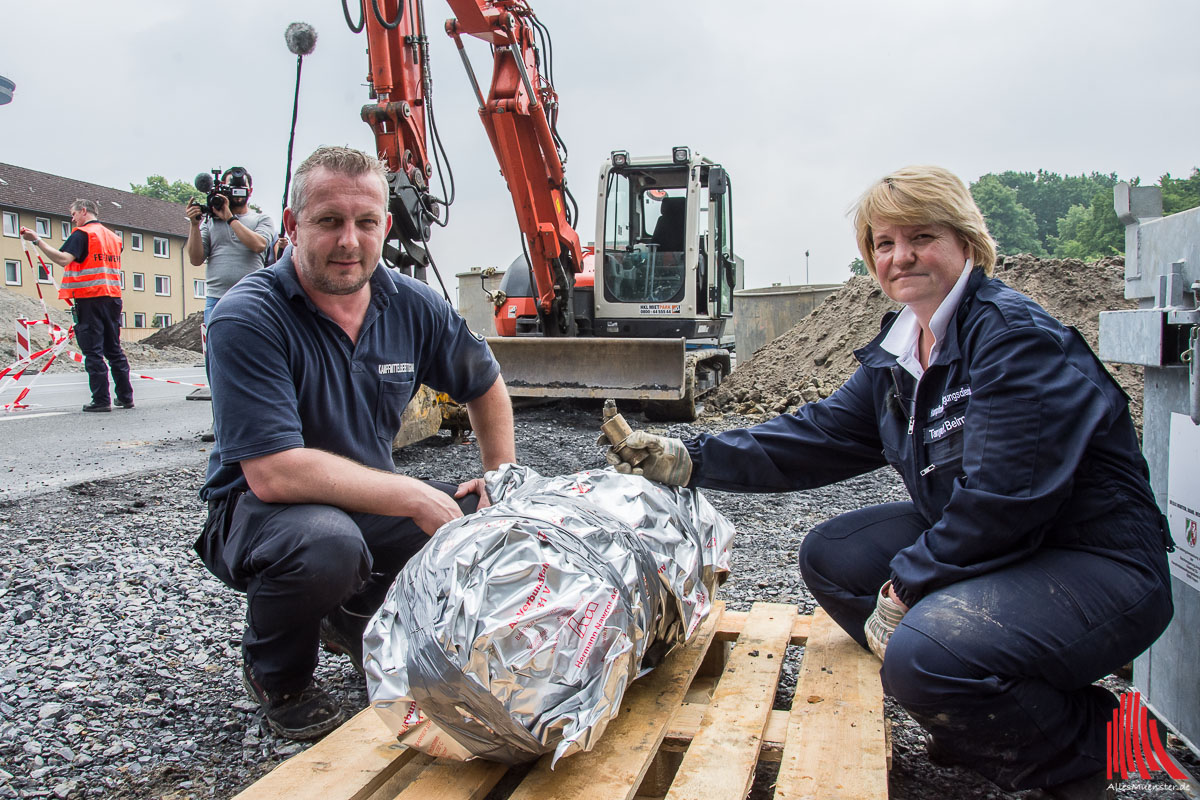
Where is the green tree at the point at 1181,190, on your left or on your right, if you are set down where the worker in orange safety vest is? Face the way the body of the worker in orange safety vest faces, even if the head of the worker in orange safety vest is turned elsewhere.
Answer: on your right

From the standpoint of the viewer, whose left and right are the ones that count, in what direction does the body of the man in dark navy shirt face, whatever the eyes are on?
facing the viewer and to the right of the viewer

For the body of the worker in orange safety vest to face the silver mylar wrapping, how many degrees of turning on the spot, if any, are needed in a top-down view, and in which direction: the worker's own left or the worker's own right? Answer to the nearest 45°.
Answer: approximately 135° to the worker's own left

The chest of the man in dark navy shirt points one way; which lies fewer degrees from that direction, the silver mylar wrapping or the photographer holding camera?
the silver mylar wrapping

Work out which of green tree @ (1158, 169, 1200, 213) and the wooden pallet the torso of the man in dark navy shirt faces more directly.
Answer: the wooden pallet

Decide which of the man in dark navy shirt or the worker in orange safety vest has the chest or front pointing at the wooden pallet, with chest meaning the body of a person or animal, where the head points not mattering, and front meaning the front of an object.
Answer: the man in dark navy shirt

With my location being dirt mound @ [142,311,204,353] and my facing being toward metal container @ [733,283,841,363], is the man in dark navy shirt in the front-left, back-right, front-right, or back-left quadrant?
front-right

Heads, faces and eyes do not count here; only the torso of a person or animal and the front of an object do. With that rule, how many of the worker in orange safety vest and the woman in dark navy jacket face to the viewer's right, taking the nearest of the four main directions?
0

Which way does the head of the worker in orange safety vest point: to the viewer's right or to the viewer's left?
to the viewer's left

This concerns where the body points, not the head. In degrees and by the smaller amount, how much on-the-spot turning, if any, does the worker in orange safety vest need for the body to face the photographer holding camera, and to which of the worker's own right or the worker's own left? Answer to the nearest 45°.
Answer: approximately 135° to the worker's own left

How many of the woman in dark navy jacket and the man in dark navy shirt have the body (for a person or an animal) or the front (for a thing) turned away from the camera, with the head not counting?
0

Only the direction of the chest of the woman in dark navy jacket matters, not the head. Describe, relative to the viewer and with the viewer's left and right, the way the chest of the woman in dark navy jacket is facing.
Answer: facing the viewer and to the left of the viewer

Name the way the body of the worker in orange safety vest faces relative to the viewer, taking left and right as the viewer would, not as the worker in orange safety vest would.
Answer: facing away from the viewer and to the left of the viewer
